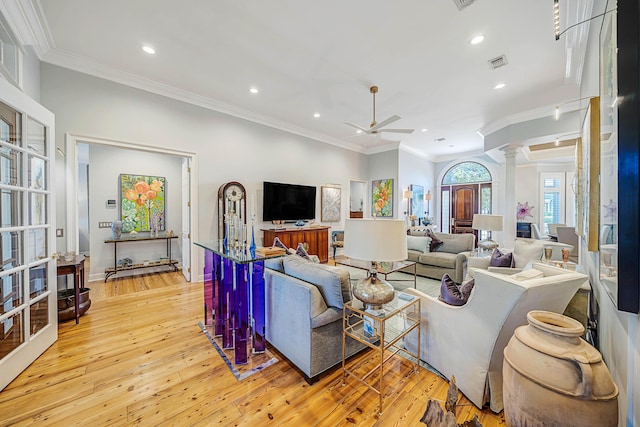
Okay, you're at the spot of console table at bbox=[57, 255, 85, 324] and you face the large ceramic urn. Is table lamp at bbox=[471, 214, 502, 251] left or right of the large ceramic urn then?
left

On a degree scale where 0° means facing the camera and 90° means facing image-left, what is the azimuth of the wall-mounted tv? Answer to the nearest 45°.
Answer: approximately 315°

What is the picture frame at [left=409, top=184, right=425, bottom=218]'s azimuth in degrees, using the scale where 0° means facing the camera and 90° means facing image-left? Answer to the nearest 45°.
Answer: approximately 315°

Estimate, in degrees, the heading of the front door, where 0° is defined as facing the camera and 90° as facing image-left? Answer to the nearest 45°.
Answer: approximately 0°

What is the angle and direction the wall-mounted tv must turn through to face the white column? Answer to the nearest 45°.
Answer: approximately 45° to its left

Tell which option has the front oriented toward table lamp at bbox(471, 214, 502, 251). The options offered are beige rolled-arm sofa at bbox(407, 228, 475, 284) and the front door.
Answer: the front door

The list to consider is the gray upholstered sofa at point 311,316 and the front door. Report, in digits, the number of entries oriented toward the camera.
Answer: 1
